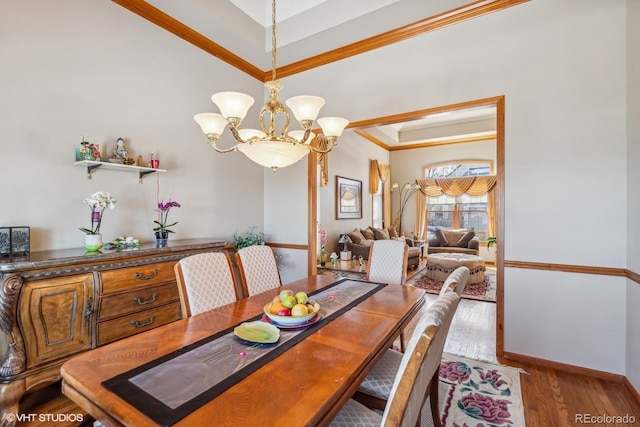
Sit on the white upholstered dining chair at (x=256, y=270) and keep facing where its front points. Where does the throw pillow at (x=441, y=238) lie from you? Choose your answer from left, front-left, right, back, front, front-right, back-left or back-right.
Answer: left

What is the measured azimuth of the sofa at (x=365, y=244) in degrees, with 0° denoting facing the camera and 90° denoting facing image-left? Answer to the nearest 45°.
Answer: approximately 315°

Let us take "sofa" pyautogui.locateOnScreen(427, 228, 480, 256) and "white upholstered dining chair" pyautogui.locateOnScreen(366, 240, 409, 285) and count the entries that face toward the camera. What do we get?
2

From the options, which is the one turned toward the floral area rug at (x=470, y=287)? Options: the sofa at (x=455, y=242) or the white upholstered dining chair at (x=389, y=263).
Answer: the sofa

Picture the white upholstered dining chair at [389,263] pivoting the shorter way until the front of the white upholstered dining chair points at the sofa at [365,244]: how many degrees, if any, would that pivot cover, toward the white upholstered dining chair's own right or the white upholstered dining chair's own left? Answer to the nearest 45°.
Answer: approximately 180°

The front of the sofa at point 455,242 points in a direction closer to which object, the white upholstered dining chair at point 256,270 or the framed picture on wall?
the white upholstered dining chair

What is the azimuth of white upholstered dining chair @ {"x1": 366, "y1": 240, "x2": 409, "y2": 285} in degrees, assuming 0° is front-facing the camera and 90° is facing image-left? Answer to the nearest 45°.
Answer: approximately 0°

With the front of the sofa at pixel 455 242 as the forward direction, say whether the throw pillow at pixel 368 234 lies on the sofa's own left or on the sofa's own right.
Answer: on the sofa's own right

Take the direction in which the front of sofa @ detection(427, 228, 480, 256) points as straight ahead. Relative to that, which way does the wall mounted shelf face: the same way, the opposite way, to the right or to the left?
to the left

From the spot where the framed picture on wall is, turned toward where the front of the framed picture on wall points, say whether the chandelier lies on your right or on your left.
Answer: on your right
